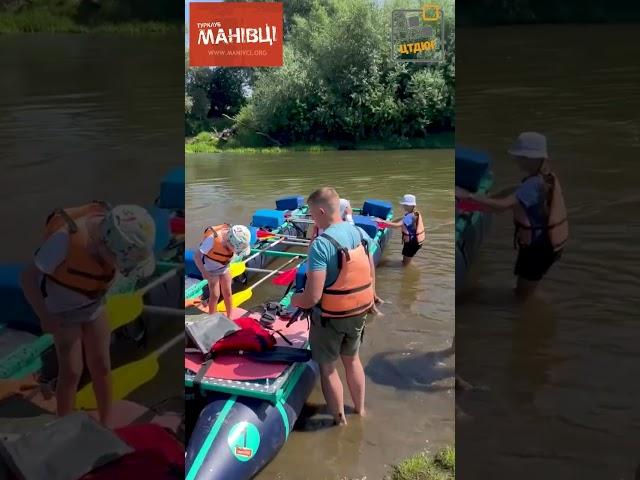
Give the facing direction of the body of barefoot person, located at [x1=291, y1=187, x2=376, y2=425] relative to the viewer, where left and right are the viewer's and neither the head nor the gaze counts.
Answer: facing away from the viewer and to the left of the viewer

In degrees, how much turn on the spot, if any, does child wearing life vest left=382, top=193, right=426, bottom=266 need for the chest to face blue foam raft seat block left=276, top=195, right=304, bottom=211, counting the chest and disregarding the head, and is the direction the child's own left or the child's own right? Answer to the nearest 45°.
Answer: approximately 45° to the child's own right

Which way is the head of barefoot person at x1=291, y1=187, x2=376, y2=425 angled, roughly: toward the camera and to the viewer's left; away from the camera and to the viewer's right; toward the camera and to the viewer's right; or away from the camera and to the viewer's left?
away from the camera and to the viewer's left

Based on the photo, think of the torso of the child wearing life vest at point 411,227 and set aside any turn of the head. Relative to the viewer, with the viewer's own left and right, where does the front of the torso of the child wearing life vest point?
facing to the left of the viewer
